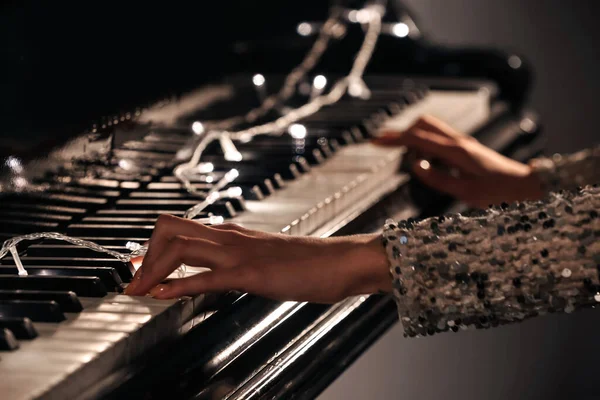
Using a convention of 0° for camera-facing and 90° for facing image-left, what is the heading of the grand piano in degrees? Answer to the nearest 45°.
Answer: approximately 315°

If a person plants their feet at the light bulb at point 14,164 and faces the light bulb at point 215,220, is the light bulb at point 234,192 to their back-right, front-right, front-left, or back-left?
front-left

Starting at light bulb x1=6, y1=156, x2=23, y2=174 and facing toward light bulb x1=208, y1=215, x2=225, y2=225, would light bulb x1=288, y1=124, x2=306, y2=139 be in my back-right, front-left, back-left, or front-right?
front-left
